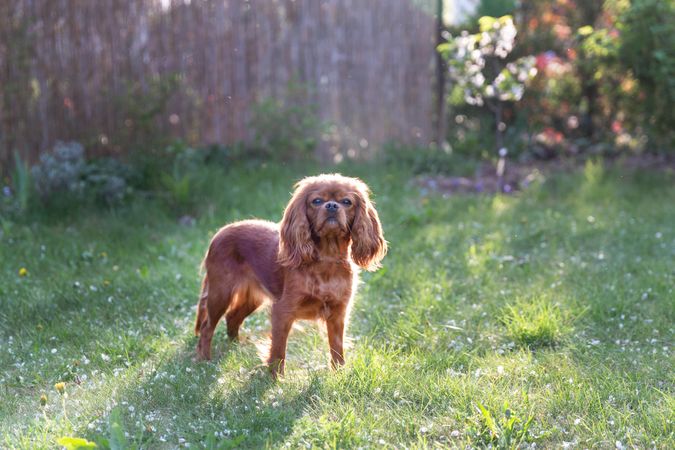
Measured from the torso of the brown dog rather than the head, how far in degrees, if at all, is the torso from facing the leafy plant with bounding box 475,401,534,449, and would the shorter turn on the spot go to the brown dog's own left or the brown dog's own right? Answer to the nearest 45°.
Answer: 0° — it already faces it

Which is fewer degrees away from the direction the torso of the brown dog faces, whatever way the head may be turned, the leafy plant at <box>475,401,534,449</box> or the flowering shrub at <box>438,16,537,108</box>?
the leafy plant

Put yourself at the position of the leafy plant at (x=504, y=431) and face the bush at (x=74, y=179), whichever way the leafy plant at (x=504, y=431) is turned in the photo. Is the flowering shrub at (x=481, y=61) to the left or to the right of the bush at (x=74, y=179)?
right

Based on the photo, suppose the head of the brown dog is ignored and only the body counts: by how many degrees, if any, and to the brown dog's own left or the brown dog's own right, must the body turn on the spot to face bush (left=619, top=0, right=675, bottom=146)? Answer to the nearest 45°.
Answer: approximately 90° to the brown dog's own left

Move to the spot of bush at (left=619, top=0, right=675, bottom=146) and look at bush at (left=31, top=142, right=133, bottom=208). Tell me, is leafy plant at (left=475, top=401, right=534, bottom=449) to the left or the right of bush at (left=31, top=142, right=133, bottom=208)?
left

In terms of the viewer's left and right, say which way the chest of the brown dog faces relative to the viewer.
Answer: facing the viewer and to the right of the viewer

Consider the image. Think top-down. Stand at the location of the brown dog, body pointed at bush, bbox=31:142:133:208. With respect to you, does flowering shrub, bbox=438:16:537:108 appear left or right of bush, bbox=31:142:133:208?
right

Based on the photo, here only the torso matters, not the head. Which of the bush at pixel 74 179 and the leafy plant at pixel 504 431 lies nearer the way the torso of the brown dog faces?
the leafy plant

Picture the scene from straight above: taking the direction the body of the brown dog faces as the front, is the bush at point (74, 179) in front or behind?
behind

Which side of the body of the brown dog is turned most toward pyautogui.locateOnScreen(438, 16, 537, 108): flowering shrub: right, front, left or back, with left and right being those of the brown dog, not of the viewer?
left
